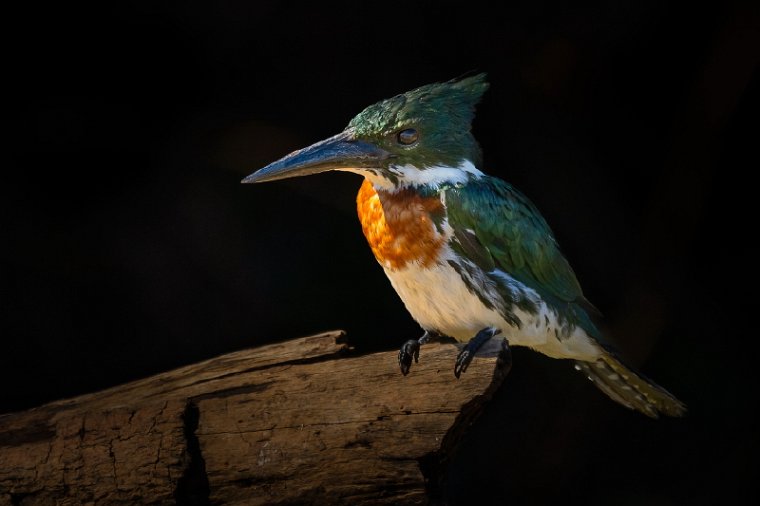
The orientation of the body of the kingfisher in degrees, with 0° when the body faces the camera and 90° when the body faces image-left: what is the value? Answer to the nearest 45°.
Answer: approximately 90°
